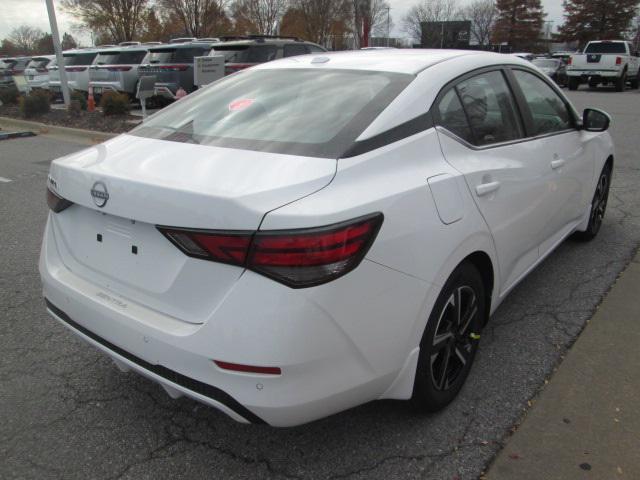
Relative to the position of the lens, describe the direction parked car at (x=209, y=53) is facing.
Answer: facing away from the viewer and to the right of the viewer

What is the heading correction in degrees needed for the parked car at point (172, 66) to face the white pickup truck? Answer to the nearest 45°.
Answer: approximately 45° to its right

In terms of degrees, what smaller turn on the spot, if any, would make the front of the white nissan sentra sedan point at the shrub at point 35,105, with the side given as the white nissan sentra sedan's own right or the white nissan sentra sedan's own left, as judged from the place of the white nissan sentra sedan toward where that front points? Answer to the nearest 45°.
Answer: approximately 90° to the white nissan sentra sedan's own left

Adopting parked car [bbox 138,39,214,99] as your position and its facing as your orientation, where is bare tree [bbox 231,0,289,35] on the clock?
The bare tree is roughly at 11 o'clock from the parked car.

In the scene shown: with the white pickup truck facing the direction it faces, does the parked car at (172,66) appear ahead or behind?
behind

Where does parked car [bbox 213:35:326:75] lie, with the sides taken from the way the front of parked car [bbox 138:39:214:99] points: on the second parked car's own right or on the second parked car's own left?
on the second parked car's own right

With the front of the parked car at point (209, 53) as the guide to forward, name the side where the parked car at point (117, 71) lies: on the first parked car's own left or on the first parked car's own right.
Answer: on the first parked car's own left

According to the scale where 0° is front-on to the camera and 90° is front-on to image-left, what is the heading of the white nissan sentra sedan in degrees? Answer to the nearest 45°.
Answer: approximately 225°

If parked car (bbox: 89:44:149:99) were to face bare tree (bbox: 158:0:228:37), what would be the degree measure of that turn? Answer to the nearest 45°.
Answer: approximately 45° to its left

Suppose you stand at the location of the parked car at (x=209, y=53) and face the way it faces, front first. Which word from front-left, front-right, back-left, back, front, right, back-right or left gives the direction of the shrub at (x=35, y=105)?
back-left

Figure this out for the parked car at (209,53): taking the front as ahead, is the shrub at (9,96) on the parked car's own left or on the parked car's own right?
on the parked car's own left

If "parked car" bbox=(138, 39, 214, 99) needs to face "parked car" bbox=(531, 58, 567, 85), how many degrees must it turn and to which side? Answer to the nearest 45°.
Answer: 0° — it already faces it

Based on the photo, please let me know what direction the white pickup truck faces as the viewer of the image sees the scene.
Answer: facing away from the viewer and to the right of the viewer

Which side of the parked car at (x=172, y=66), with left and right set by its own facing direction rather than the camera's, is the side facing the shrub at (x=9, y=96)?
left

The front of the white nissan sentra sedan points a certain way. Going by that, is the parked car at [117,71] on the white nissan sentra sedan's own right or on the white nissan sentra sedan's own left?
on the white nissan sentra sedan's own left
